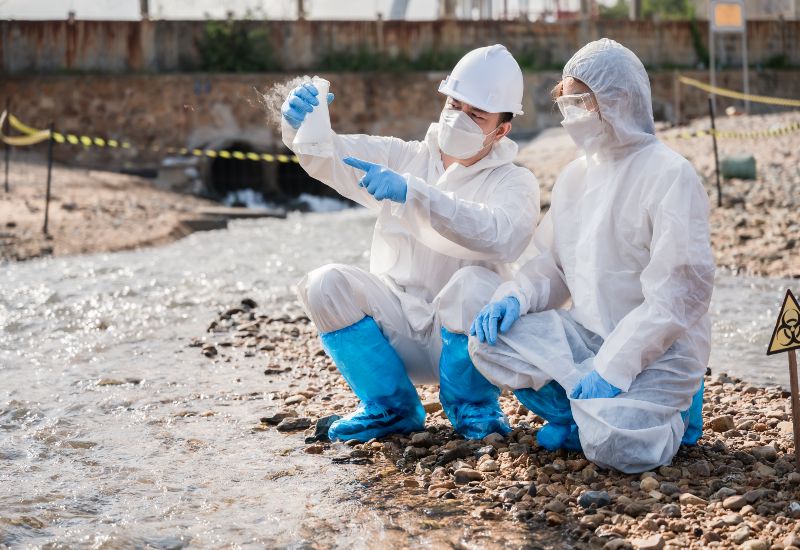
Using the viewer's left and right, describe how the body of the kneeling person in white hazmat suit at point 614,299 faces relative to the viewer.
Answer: facing the viewer and to the left of the viewer

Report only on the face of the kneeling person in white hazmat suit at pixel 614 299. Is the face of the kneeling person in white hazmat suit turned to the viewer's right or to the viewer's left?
to the viewer's left

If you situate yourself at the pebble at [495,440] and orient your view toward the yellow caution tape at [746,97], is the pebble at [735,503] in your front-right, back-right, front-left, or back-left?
back-right

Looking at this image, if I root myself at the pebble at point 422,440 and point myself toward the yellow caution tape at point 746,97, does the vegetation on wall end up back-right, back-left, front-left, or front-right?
front-left

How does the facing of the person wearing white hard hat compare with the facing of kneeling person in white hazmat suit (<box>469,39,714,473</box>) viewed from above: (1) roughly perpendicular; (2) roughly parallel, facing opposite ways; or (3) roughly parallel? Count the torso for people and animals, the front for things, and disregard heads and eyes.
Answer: roughly parallel

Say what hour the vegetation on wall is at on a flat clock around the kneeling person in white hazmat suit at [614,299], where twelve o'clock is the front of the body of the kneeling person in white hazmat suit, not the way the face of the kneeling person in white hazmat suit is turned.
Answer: The vegetation on wall is roughly at 4 o'clock from the kneeling person in white hazmat suit.

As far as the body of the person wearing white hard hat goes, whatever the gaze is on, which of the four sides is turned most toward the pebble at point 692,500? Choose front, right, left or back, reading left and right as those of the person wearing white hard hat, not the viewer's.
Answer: left

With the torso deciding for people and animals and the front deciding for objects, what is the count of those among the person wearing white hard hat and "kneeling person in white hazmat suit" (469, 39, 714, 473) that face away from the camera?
0

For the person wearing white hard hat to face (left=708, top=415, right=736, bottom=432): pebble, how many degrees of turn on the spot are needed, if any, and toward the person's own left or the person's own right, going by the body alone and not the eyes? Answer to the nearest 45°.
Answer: approximately 135° to the person's own left

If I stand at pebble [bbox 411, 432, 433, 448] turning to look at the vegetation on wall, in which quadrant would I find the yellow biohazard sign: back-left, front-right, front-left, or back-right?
back-right
